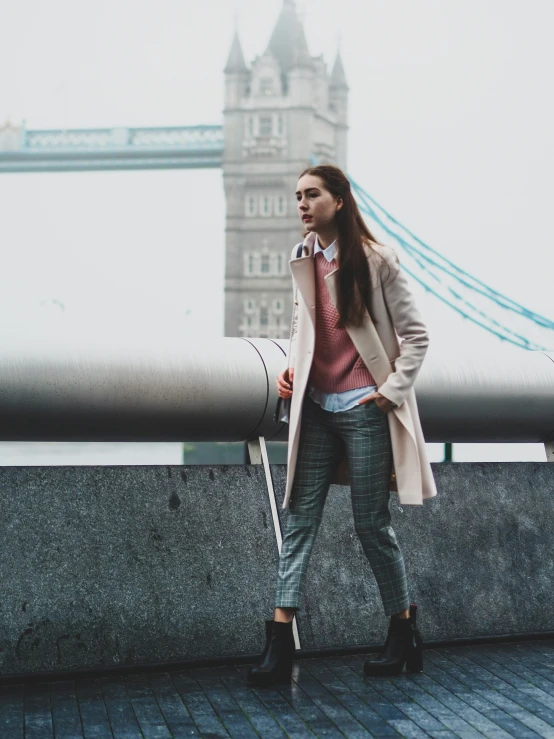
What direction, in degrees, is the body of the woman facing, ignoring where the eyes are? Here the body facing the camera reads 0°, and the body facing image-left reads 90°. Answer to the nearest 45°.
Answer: approximately 45°
